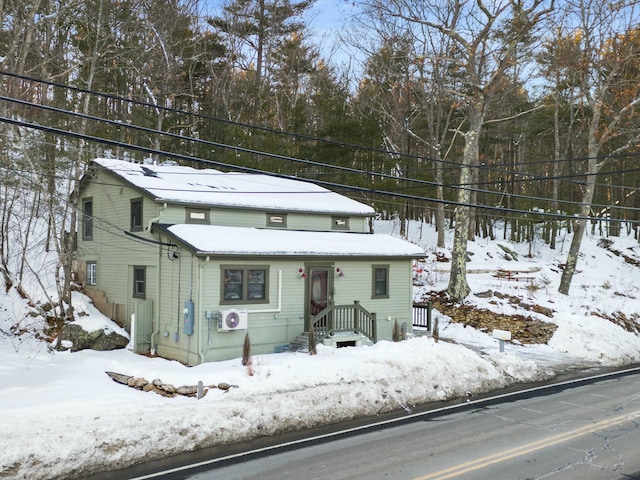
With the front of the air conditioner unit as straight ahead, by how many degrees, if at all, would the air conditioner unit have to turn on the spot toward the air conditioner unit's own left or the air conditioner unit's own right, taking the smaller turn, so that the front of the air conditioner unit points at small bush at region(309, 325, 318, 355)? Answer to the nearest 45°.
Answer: approximately 45° to the air conditioner unit's own left

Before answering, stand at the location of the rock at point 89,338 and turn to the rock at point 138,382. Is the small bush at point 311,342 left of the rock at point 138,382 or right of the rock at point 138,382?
left

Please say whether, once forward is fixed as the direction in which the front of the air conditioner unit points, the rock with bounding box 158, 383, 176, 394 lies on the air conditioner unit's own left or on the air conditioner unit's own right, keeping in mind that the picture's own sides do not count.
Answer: on the air conditioner unit's own right

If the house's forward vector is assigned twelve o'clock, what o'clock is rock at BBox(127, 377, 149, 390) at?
The rock is roughly at 2 o'clock from the house.

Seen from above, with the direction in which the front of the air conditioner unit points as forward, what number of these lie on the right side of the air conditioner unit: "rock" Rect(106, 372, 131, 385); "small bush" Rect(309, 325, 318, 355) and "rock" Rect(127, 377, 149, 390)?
2

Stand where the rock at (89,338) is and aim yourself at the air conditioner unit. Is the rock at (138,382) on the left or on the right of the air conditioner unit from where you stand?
right

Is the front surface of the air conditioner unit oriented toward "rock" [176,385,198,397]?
no

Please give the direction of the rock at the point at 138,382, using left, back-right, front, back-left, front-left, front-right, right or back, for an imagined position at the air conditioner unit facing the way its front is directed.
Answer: right

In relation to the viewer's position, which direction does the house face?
facing the viewer and to the right of the viewer

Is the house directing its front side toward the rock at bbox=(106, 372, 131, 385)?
no

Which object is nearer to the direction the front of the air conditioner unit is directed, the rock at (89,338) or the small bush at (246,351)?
the small bush

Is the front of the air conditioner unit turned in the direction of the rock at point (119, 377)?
no
